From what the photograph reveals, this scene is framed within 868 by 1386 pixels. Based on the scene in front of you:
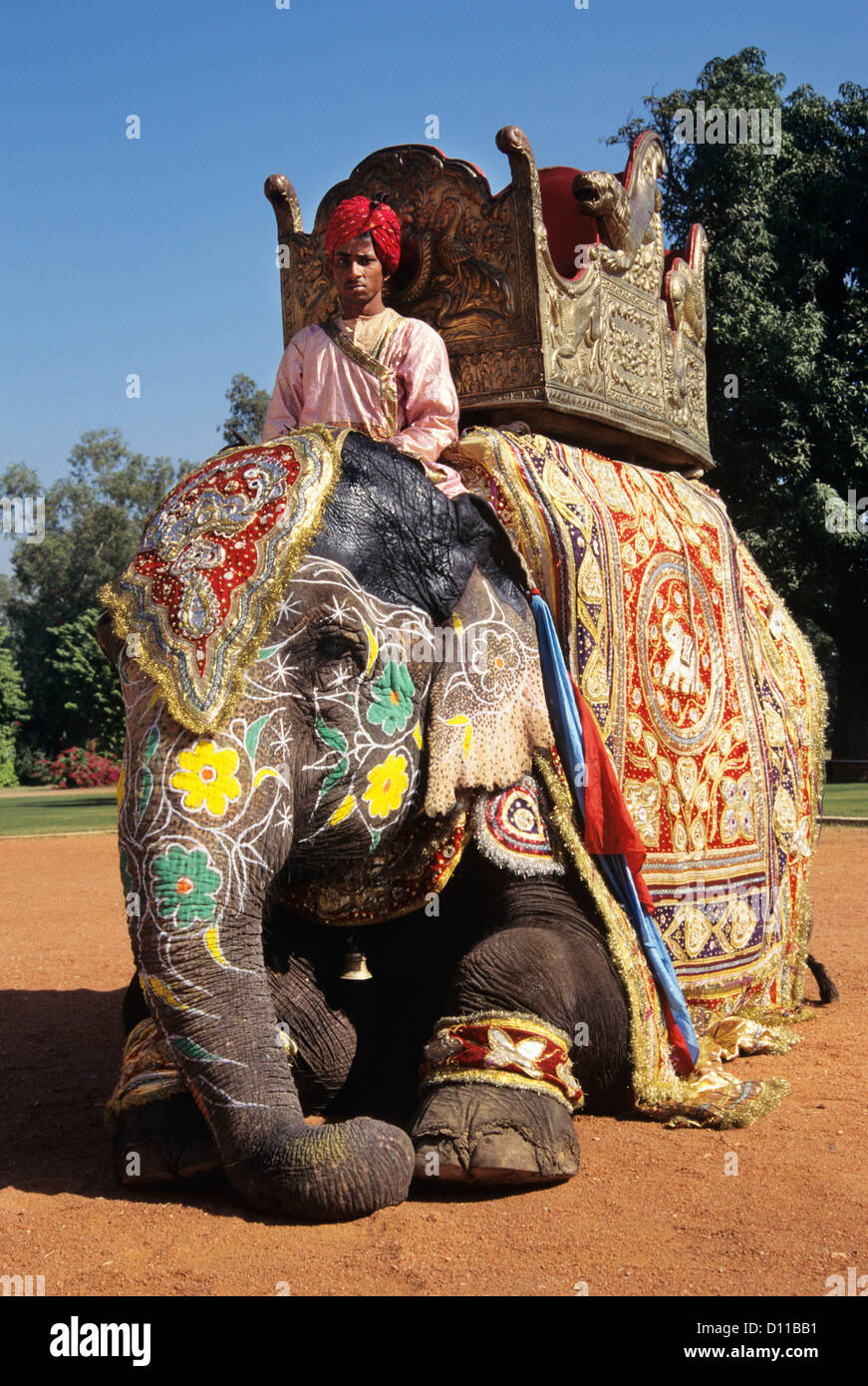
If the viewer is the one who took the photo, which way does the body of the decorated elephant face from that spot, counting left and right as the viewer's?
facing the viewer and to the left of the viewer

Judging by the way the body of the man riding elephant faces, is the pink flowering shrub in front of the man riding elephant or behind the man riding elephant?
behind

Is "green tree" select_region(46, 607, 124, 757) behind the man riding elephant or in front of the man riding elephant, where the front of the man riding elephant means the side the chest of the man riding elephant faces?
behind

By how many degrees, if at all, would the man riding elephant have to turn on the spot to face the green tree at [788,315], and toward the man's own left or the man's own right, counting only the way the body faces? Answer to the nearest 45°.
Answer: approximately 180°

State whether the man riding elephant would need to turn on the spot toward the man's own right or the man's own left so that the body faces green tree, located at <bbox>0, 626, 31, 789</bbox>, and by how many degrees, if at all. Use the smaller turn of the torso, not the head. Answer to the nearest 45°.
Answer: approximately 180°

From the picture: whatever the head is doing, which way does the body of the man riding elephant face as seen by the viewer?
toward the camera

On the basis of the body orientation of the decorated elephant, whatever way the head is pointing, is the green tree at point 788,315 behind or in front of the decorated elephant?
behind
